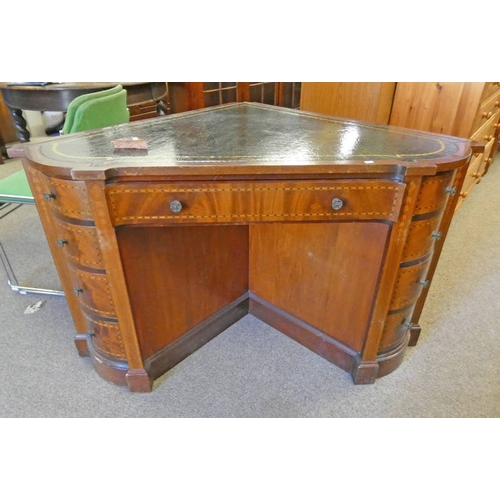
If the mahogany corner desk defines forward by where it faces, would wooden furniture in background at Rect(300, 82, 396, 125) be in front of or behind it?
behind

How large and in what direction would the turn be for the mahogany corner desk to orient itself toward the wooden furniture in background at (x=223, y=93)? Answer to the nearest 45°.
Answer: approximately 180°

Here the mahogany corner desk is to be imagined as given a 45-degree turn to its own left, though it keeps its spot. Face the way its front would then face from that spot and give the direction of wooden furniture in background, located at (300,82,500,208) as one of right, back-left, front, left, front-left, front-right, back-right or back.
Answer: left

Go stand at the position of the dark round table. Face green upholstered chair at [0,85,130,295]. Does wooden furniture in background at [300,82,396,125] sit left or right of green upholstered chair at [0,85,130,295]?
left

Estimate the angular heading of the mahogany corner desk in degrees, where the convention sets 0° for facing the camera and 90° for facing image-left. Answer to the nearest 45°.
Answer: approximately 0°

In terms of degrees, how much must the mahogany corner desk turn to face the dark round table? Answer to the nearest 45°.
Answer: approximately 135° to its right

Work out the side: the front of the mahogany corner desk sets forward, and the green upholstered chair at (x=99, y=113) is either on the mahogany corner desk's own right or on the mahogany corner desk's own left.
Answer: on the mahogany corner desk's own right

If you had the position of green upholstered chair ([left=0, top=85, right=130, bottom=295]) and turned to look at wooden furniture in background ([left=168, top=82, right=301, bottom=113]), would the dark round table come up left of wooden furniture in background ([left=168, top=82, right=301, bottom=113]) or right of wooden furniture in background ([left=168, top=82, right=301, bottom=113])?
left

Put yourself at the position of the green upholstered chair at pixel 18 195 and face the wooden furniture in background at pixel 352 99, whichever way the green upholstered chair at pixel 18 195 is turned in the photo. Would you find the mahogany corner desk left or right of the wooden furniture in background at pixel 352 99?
right

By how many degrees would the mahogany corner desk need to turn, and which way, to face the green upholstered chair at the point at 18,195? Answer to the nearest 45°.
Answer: approximately 135° to its right

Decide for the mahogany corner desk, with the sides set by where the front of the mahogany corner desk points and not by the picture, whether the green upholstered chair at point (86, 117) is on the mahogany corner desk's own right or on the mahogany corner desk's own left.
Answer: on the mahogany corner desk's own right
